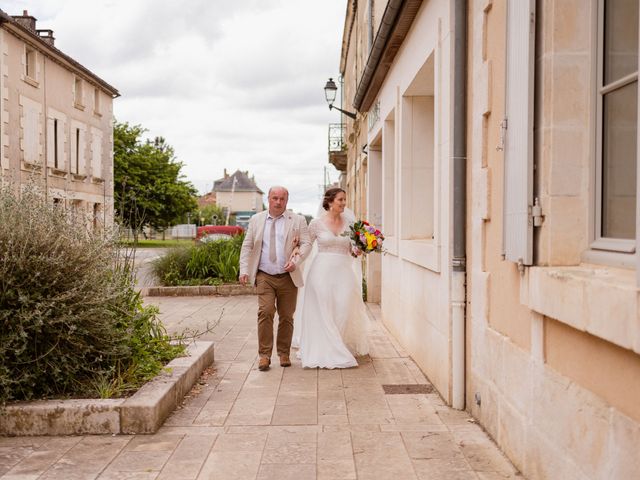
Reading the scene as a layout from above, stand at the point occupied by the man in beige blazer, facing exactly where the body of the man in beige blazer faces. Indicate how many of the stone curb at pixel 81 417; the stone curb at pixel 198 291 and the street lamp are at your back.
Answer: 2

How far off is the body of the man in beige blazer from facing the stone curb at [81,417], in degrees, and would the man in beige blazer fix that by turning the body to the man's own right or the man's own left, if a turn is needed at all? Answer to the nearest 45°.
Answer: approximately 45° to the man's own right

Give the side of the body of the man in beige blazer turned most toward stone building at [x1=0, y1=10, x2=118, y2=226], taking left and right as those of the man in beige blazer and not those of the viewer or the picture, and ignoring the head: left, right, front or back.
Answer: back

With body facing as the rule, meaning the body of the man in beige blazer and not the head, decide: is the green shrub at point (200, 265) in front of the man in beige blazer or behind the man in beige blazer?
behind

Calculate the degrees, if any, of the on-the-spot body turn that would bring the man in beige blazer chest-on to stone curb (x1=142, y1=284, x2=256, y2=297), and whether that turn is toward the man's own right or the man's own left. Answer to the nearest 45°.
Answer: approximately 180°

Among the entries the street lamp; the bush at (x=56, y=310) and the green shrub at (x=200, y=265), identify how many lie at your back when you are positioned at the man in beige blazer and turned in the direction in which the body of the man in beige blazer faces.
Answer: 2

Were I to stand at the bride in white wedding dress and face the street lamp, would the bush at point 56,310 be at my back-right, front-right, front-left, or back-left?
back-left

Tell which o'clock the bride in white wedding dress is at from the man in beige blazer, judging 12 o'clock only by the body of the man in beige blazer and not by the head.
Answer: The bride in white wedding dress is roughly at 8 o'clock from the man in beige blazer.

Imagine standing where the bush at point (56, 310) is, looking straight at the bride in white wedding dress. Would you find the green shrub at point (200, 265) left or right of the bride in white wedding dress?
left

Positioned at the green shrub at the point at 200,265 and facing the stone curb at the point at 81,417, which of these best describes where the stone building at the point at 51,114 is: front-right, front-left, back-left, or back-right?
back-right

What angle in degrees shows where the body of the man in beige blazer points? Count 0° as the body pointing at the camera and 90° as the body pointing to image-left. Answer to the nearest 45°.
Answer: approximately 0°
